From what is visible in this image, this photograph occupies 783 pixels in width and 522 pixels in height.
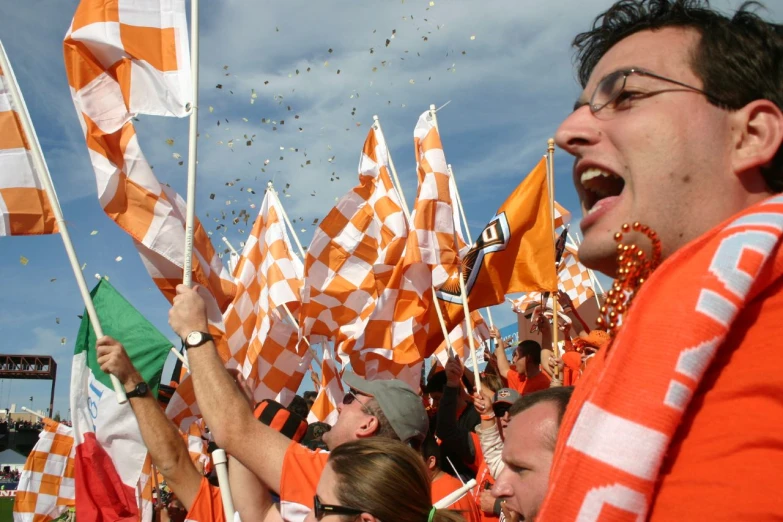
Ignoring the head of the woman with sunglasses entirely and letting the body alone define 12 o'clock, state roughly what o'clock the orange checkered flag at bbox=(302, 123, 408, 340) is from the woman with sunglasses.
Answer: The orange checkered flag is roughly at 3 o'clock from the woman with sunglasses.

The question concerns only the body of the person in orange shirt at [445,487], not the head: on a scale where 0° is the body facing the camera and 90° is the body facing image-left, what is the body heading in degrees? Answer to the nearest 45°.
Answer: approximately 90°

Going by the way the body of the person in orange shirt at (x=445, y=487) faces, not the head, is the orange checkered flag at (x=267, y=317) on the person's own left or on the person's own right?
on the person's own left

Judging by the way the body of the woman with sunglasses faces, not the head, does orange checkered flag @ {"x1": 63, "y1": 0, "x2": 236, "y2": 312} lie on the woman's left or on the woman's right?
on the woman's right

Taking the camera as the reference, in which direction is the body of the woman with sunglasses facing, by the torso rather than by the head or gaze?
to the viewer's left

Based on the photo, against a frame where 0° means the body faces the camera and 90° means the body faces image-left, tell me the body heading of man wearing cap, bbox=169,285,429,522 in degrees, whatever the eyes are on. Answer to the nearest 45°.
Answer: approximately 90°
